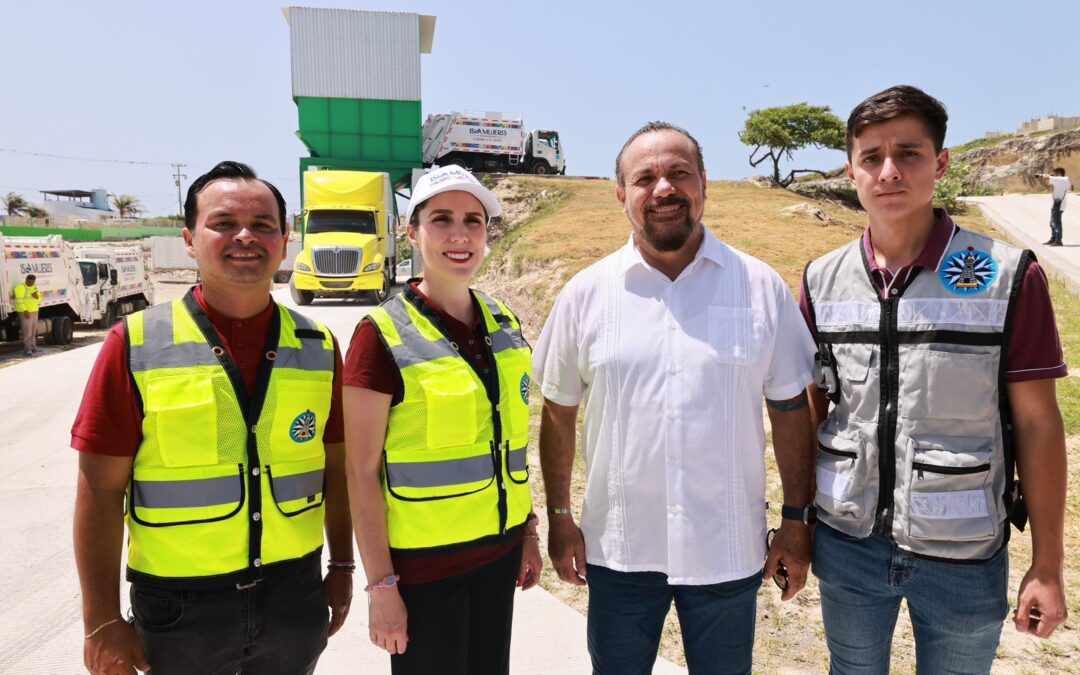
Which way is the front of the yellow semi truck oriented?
toward the camera

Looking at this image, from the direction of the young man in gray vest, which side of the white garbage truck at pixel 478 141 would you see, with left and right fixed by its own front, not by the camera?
right

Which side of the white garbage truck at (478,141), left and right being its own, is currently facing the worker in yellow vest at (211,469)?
right

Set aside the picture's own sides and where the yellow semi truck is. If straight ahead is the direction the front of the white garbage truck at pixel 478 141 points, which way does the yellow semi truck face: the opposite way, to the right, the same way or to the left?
to the right

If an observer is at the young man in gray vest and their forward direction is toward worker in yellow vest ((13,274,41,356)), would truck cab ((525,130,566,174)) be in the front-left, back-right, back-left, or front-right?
front-right

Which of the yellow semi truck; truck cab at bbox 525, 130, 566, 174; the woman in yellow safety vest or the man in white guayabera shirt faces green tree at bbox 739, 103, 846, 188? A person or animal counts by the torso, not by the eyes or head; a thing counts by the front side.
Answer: the truck cab

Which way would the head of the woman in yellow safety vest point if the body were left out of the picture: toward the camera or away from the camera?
toward the camera

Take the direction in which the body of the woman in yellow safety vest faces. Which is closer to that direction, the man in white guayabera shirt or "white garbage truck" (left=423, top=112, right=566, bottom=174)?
the man in white guayabera shirt

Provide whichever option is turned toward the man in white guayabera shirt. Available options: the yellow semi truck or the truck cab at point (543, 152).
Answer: the yellow semi truck

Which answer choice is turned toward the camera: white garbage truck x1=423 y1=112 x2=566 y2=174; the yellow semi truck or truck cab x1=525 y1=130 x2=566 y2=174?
the yellow semi truck

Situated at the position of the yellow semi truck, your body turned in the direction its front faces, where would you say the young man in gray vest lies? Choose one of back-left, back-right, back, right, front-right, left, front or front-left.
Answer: front

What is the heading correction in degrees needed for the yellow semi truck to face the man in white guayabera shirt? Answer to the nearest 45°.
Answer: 0° — it already faces them

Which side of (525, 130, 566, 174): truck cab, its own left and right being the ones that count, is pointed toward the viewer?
right

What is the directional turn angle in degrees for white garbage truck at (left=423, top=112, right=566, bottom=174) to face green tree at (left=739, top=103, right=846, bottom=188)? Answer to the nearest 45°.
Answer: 0° — it already faces it

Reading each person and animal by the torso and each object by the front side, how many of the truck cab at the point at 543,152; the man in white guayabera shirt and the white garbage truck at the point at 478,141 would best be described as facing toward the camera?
1

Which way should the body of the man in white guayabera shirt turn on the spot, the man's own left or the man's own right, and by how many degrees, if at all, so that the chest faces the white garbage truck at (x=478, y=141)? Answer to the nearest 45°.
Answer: approximately 180°

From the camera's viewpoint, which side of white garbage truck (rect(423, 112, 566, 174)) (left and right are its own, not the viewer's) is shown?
right

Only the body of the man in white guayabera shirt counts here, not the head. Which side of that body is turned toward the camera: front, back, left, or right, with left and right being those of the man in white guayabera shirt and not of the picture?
front
